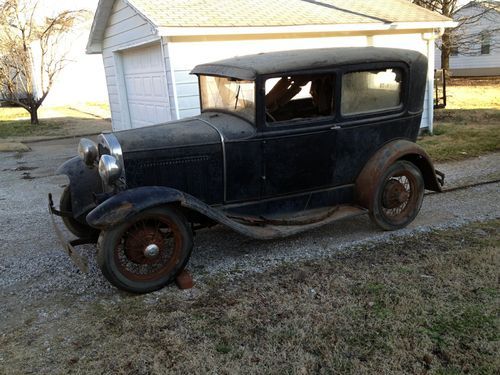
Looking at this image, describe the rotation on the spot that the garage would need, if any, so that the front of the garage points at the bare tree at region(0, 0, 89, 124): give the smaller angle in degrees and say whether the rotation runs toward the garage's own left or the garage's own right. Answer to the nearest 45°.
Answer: approximately 90° to the garage's own right

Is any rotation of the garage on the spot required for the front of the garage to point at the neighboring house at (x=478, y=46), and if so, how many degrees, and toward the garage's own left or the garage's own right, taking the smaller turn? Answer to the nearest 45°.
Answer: approximately 180°

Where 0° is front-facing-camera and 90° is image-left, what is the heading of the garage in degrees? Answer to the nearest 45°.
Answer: approximately 45°

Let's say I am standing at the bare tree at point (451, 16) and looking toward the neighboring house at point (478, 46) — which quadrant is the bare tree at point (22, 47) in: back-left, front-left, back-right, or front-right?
back-left

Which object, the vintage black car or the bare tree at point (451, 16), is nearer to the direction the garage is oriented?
the vintage black car

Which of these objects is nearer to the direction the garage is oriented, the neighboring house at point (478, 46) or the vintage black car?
the vintage black car

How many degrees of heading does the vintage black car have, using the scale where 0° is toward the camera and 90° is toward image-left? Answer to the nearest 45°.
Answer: approximately 45°
